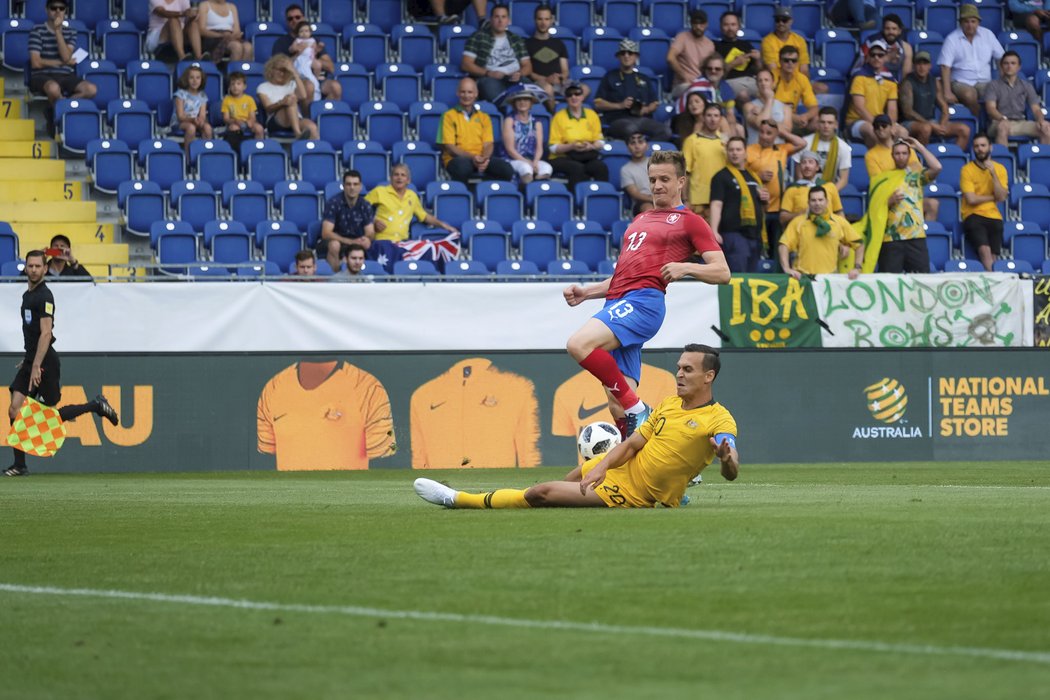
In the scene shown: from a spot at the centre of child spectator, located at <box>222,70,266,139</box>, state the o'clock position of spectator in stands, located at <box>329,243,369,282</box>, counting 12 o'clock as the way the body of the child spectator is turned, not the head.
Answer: The spectator in stands is roughly at 11 o'clock from the child spectator.

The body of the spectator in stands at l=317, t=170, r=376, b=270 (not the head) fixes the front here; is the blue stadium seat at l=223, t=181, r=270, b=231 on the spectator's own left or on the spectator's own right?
on the spectator's own right

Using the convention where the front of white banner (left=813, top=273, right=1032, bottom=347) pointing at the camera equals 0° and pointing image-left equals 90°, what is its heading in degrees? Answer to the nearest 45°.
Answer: approximately 0°

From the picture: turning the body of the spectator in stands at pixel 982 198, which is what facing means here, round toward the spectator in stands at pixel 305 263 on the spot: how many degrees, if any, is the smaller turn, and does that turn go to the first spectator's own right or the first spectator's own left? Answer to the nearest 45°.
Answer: approximately 45° to the first spectator's own right

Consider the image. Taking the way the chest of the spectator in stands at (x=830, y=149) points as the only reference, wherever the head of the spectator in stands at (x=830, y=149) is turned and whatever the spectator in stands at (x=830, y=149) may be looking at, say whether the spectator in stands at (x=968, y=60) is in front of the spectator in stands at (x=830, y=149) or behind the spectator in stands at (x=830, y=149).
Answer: behind

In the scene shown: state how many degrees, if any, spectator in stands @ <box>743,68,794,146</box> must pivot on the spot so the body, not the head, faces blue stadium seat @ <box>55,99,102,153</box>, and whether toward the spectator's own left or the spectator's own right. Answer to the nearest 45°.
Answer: approximately 90° to the spectator's own right
